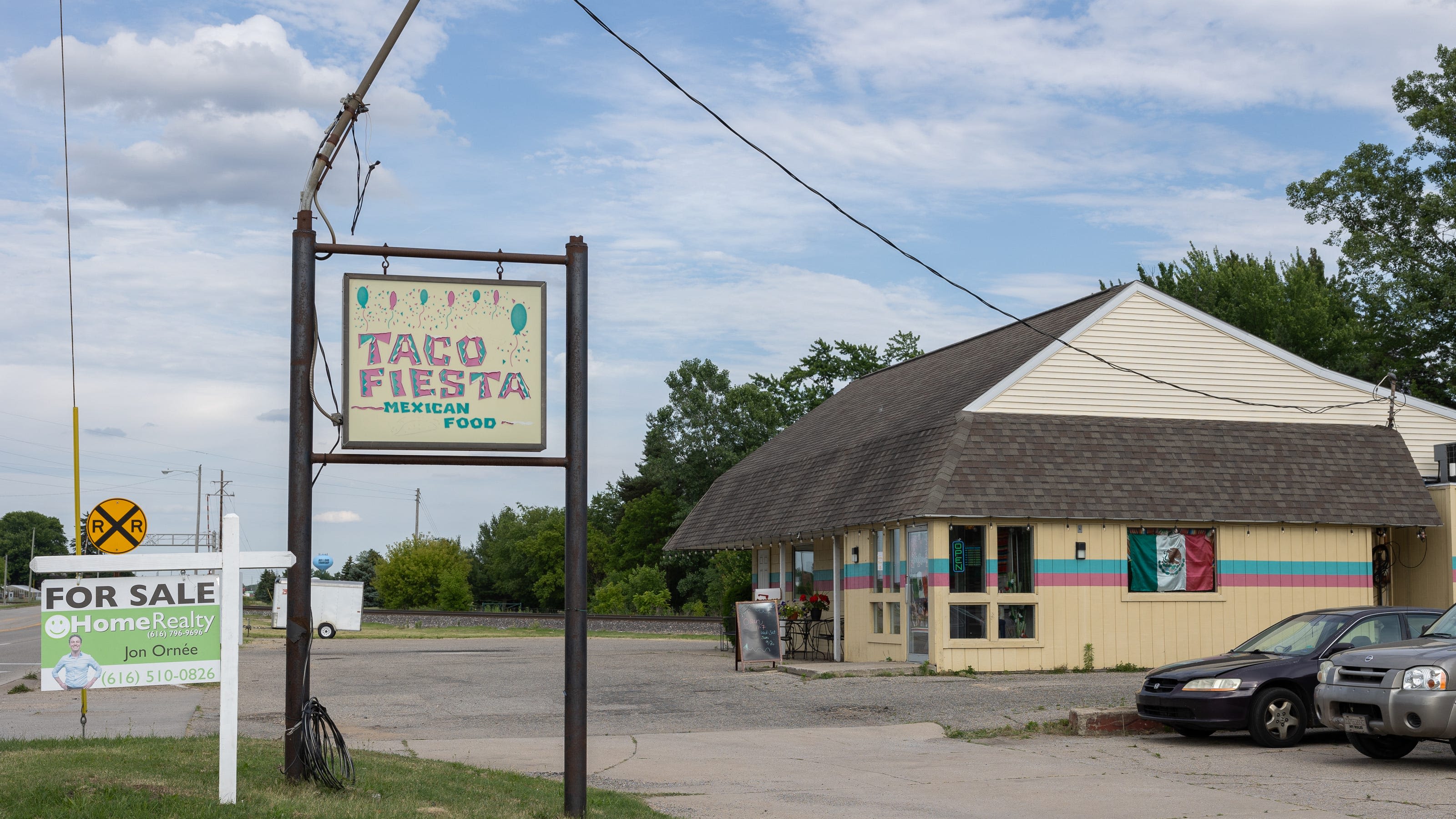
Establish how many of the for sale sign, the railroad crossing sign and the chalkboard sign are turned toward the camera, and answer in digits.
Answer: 3

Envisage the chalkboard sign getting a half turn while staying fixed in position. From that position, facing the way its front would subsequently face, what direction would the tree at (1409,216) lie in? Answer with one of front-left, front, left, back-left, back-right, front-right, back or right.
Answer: front-right

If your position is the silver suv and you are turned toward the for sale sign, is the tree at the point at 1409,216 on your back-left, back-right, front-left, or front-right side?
back-right

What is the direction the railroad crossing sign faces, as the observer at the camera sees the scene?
facing the viewer

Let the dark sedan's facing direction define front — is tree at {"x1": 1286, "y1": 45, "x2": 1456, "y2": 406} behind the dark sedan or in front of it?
behind

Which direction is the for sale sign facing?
toward the camera

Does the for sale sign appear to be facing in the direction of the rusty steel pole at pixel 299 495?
no

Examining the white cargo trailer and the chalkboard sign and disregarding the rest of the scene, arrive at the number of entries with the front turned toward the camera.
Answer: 1

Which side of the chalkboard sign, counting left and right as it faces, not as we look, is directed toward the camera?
front

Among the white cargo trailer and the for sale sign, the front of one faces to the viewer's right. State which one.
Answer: the white cargo trailer

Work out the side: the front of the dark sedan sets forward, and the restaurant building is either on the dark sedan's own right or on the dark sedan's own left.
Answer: on the dark sedan's own right

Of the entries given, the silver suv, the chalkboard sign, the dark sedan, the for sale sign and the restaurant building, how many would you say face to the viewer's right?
0

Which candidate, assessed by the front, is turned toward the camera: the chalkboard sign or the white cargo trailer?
the chalkboard sign

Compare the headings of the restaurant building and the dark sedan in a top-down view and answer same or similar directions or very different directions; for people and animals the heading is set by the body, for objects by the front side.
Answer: same or similar directions

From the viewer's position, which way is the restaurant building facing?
facing the viewer and to the left of the viewer

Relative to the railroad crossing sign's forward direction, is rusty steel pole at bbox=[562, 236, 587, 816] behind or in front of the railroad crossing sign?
in front
